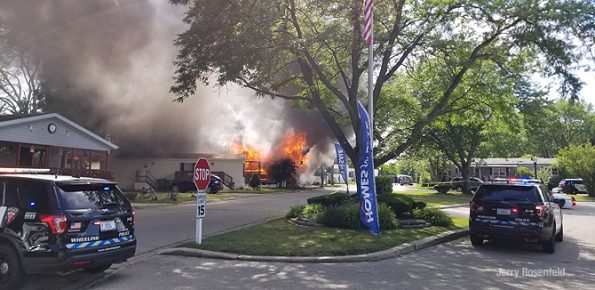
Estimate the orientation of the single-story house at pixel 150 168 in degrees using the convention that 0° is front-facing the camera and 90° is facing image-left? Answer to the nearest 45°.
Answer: approximately 0°

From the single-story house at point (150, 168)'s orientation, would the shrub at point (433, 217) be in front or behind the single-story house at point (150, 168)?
in front

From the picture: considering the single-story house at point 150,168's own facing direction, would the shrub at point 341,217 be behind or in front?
in front

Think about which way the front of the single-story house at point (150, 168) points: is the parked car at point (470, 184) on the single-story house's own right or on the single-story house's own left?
on the single-story house's own left

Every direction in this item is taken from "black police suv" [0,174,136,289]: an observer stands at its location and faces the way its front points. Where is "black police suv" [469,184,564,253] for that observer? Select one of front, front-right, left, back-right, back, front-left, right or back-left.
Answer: back-right

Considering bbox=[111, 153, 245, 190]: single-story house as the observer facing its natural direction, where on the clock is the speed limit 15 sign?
The speed limit 15 sign is roughly at 12 o'clock from the single-story house.

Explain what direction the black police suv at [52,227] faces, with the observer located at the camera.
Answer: facing away from the viewer and to the left of the viewer

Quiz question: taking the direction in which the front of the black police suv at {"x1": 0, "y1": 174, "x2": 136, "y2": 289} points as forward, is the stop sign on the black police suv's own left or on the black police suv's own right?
on the black police suv's own right

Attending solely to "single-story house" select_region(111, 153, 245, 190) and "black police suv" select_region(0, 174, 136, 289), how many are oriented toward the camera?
1

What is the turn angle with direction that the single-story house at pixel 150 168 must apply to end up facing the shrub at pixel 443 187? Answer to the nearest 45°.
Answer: approximately 90° to its left
